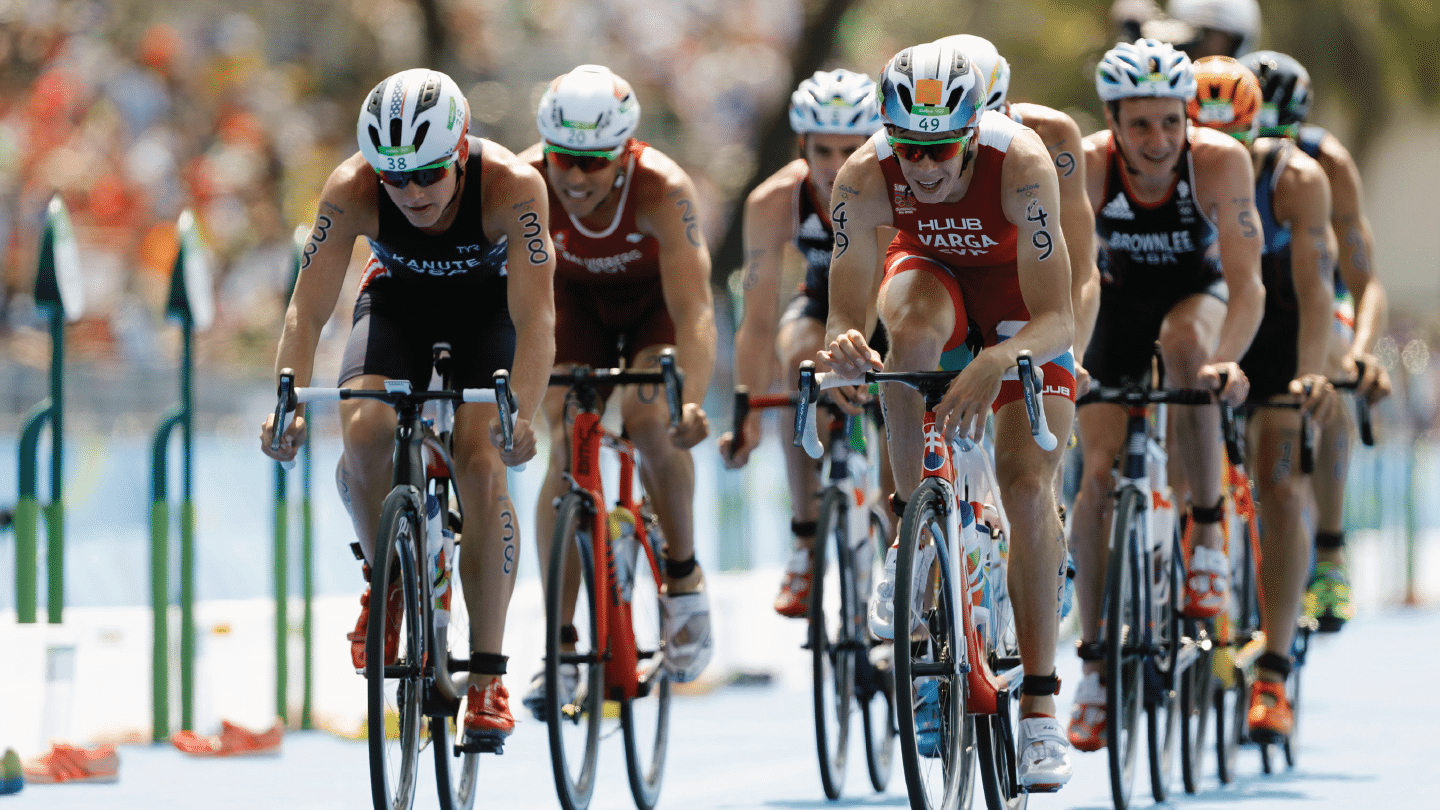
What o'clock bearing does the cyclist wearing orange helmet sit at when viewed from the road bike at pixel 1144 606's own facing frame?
The cyclist wearing orange helmet is roughly at 7 o'clock from the road bike.

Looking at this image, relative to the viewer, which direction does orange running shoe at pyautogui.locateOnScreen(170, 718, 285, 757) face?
to the viewer's left

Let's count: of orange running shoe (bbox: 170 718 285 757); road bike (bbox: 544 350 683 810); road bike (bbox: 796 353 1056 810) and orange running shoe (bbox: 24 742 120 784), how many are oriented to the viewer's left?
2

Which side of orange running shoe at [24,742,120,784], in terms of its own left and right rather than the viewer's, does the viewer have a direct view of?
left

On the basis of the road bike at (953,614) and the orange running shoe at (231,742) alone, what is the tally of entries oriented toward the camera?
1
